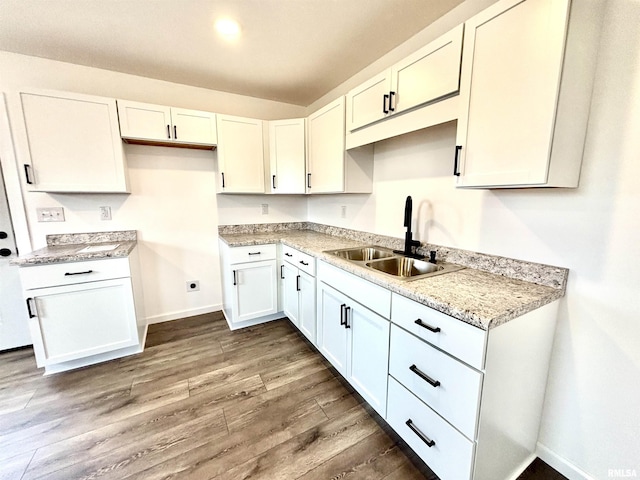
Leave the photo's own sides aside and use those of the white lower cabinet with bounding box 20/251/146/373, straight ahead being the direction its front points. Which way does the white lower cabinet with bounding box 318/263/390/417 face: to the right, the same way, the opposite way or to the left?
to the right

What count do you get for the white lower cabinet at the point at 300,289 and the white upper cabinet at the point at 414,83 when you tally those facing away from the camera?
0

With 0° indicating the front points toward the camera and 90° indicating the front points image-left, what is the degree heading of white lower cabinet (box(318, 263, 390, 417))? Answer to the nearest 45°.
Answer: approximately 45°

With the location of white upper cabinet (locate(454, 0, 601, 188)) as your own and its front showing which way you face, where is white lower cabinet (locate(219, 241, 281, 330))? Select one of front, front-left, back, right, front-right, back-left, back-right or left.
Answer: front-right

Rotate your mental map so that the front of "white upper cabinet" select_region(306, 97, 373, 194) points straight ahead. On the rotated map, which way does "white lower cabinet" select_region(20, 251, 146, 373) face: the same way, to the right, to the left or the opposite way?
to the left

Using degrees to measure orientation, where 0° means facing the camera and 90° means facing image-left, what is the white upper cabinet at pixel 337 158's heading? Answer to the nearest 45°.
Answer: approximately 45°

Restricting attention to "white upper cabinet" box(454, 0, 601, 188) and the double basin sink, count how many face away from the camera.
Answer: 0

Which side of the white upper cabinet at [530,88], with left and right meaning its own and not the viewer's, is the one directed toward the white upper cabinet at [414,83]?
right

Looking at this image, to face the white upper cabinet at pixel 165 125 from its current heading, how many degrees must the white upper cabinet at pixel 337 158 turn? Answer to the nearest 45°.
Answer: approximately 45° to its right
